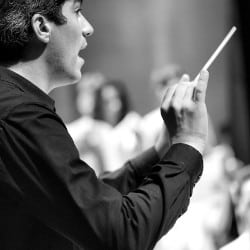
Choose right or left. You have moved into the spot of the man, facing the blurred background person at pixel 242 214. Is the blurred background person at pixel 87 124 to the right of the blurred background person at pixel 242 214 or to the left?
left

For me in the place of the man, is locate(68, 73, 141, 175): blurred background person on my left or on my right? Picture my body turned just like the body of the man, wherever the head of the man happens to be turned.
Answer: on my left

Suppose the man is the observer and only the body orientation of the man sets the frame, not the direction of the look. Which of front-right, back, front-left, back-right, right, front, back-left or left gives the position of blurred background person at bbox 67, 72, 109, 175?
left

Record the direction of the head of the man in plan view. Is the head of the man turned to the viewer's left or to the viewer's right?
to the viewer's right

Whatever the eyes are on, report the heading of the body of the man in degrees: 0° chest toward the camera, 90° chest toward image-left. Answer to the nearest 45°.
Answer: approximately 270°
